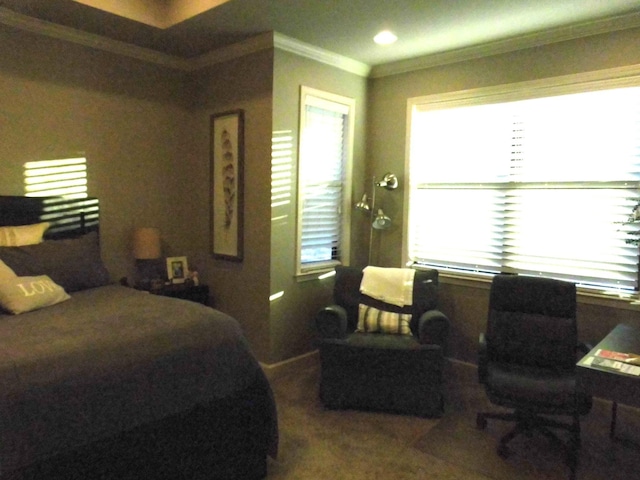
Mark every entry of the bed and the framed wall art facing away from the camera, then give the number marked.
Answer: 0

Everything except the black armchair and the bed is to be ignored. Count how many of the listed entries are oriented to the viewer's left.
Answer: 0

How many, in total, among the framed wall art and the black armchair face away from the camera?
0

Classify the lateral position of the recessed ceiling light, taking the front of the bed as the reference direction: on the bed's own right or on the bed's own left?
on the bed's own left

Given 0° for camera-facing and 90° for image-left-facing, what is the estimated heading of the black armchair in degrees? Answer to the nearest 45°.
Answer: approximately 0°

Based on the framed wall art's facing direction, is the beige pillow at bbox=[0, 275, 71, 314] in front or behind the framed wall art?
in front

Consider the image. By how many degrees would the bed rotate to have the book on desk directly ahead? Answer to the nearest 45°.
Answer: approximately 45° to its left

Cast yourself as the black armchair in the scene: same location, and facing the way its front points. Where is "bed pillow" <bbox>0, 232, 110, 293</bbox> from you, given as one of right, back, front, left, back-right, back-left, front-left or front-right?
right

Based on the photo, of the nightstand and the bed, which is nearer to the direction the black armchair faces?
the bed

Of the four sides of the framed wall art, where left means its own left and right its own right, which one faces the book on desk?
left

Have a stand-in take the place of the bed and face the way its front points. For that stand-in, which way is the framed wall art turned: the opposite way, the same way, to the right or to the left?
to the right

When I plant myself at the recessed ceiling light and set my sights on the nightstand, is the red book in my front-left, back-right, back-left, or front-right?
back-left

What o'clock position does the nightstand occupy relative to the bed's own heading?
The nightstand is roughly at 8 o'clock from the bed.

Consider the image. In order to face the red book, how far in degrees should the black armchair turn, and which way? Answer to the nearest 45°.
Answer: approximately 45° to its left

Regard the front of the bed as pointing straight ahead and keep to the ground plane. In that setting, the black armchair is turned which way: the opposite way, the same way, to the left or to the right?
to the right
